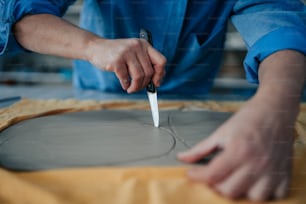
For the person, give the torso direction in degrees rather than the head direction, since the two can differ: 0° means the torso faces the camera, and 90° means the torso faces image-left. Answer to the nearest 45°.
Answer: approximately 0°
